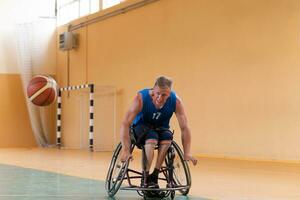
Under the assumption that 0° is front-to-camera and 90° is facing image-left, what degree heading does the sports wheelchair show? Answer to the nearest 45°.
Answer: approximately 0°

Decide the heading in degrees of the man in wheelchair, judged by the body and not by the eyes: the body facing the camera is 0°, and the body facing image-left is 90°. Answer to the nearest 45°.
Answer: approximately 0°

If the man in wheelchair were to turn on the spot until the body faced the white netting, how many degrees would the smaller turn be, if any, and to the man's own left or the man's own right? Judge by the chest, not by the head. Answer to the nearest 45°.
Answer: approximately 180°
